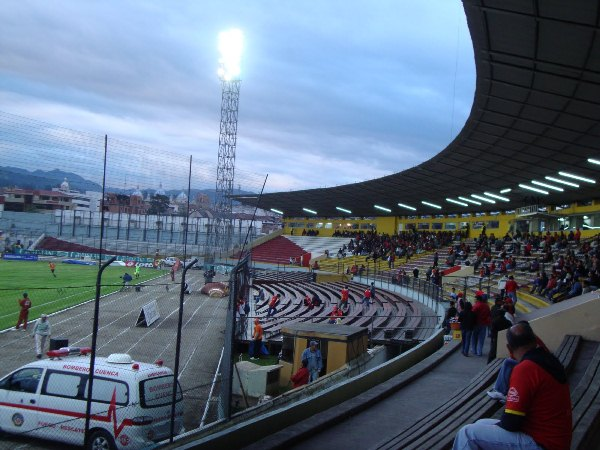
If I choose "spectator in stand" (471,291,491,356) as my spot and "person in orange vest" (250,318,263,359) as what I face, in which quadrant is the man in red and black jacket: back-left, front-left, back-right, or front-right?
back-left

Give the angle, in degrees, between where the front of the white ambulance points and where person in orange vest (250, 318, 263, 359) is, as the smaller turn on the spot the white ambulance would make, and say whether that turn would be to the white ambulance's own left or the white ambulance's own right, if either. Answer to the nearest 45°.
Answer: approximately 90° to the white ambulance's own right

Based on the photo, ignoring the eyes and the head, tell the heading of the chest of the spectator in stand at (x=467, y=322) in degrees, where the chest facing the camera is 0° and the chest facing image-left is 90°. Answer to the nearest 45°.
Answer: approximately 180°

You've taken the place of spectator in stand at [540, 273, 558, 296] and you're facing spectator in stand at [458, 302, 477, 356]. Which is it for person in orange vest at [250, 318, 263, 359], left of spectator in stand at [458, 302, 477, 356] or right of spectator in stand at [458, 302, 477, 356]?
right

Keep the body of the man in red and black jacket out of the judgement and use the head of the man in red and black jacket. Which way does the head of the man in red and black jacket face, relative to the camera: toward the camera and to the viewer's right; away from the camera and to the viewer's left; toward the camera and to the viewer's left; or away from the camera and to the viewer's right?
away from the camera and to the viewer's left

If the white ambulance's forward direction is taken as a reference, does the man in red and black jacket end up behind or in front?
behind

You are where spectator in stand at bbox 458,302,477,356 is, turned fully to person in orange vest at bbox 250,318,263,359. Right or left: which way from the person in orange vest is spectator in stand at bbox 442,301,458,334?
right

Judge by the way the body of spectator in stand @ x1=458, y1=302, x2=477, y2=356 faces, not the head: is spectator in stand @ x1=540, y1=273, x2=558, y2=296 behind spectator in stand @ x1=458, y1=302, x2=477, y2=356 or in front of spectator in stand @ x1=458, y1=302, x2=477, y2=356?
in front

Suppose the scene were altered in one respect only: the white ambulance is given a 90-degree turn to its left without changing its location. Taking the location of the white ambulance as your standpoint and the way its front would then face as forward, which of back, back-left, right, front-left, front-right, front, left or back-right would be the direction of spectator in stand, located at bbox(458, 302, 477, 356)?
back-left

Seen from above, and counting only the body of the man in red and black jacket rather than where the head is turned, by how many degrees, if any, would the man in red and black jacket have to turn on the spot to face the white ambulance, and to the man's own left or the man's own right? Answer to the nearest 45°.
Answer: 0° — they already face it

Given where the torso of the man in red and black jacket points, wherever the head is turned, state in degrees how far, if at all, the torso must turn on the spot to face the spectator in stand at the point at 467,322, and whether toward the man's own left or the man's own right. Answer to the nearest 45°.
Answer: approximately 45° to the man's own right

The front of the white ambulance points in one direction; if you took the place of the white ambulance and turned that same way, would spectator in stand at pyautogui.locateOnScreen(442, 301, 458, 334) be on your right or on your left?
on your right

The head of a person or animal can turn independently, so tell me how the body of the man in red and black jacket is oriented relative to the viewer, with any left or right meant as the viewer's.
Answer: facing away from the viewer and to the left of the viewer

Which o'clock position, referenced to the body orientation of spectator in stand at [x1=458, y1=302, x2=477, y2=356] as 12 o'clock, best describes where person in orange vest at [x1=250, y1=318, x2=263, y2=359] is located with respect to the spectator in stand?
The person in orange vest is roughly at 10 o'clock from the spectator in stand.

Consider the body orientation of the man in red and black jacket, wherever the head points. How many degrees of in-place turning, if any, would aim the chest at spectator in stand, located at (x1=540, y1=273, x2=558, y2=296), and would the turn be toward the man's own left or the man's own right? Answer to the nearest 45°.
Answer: approximately 45° to the man's own right

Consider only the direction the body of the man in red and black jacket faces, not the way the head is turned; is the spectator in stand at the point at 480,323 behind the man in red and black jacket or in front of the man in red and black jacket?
in front

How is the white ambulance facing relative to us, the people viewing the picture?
facing away from the viewer and to the left of the viewer

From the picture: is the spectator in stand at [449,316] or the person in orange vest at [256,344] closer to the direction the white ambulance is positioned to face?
the person in orange vest
